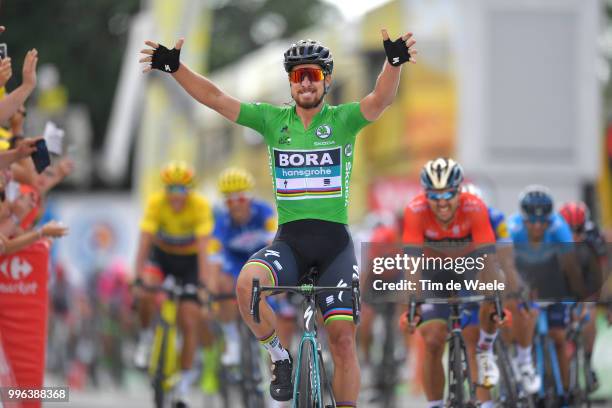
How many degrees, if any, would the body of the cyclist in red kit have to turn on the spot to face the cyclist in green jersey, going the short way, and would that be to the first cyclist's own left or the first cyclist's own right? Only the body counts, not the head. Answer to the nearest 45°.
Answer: approximately 45° to the first cyclist's own right

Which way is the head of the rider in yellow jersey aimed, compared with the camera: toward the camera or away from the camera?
toward the camera

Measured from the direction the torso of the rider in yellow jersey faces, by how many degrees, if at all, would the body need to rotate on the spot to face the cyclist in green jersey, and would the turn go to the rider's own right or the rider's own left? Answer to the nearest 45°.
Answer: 0° — they already face them

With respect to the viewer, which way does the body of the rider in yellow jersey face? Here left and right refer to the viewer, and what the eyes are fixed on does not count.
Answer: facing the viewer

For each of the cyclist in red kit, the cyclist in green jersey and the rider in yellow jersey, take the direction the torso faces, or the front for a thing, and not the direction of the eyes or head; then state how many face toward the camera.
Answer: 3

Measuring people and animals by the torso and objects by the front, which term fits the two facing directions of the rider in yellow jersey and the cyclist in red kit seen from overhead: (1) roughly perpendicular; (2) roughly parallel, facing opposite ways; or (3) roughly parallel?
roughly parallel

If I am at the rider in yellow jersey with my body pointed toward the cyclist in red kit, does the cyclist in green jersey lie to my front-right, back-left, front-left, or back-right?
front-right

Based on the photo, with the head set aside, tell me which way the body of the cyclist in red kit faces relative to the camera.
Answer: toward the camera

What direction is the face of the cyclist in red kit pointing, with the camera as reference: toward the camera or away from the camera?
toward the camera

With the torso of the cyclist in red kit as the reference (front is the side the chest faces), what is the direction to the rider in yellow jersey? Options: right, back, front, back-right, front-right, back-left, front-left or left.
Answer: back-right

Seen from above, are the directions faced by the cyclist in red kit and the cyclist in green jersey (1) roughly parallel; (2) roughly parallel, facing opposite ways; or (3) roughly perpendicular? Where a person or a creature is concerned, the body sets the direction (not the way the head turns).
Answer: roughly parallel

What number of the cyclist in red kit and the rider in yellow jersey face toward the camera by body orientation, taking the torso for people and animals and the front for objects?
2

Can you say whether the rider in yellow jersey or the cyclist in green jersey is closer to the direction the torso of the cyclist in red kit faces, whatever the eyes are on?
the cyclist in green jersey

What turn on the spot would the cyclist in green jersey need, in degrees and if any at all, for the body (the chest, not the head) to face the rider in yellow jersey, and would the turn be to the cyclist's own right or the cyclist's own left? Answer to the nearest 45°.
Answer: approximately 180°

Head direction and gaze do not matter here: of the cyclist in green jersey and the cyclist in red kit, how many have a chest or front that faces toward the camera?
2
